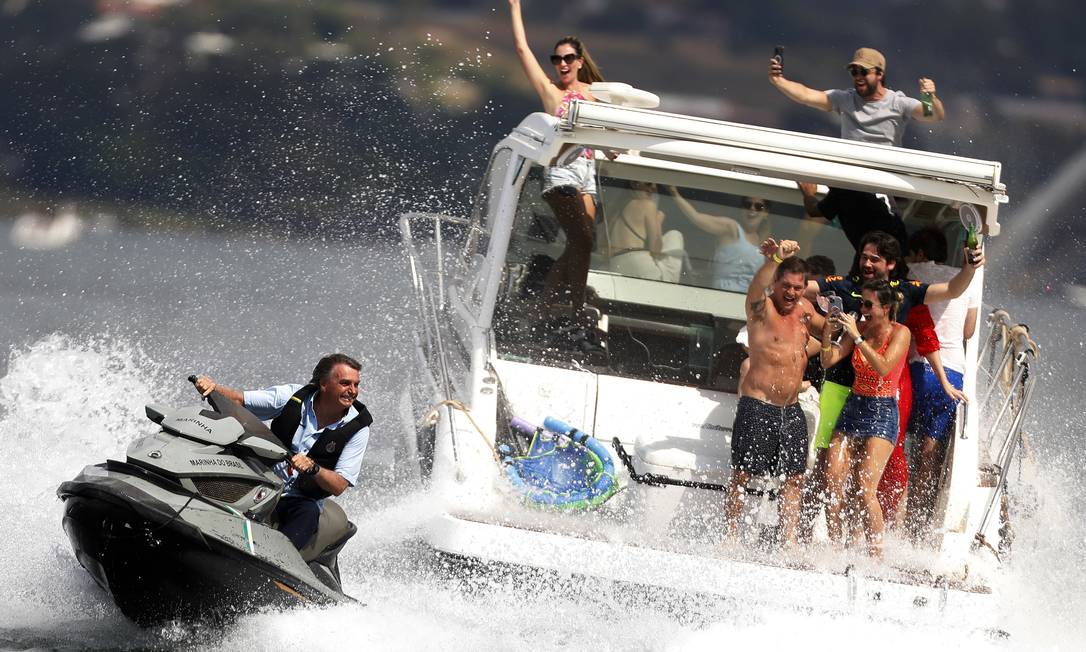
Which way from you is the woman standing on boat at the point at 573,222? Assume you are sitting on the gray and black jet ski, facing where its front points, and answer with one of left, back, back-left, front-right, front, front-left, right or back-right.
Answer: back

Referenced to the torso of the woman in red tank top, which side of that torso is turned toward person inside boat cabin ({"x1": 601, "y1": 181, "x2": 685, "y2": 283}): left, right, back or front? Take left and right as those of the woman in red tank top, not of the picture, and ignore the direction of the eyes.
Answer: right

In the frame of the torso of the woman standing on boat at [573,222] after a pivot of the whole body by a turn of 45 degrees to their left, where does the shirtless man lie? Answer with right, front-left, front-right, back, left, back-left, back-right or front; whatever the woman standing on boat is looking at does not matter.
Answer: front-left

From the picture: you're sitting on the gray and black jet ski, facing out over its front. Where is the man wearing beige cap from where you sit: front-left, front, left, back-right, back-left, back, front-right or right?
back

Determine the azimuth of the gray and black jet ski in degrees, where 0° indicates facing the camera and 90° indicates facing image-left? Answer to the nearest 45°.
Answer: approximately 45°

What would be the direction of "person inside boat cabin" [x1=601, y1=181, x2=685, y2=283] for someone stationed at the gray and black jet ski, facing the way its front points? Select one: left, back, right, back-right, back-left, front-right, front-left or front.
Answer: back
